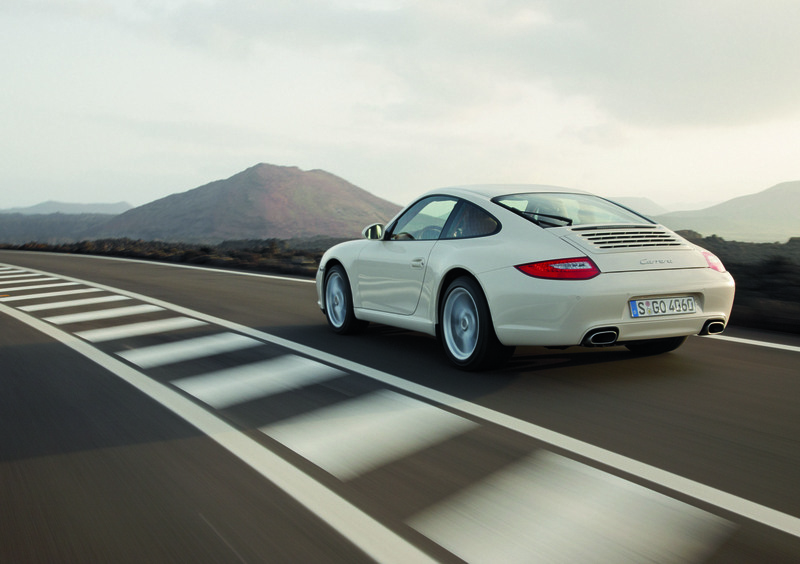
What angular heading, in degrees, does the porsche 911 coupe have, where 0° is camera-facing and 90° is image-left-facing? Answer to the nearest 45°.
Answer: approximately 135°
